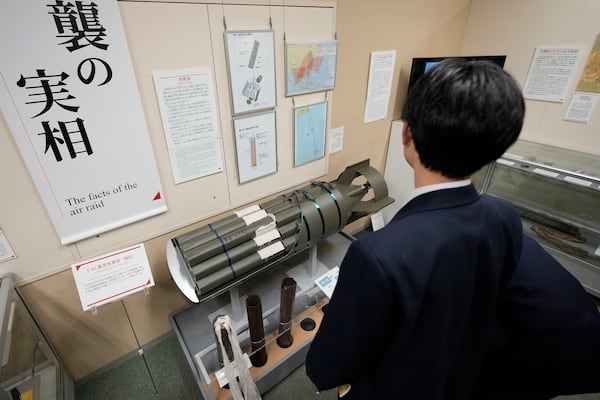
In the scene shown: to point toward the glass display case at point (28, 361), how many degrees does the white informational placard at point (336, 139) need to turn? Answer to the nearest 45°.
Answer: approximately 90° to its right

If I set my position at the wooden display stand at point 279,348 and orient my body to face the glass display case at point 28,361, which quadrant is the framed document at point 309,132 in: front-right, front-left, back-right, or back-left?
back-right

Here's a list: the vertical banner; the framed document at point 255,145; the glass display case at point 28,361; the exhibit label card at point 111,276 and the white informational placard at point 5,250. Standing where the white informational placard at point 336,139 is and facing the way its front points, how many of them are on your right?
5

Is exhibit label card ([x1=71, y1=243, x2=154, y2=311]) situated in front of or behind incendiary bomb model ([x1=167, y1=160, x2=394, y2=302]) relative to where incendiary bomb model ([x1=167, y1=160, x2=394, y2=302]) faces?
in front

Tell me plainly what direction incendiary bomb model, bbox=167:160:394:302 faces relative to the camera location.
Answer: facing the viewer and to the left of the viewer

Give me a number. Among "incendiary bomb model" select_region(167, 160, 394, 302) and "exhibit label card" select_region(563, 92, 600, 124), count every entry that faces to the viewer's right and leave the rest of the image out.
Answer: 0

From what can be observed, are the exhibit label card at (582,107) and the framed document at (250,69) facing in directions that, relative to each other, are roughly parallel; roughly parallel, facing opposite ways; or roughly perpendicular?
roughly perpendicular

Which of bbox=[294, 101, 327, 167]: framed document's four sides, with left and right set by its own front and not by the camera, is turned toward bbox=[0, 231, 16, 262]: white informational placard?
right

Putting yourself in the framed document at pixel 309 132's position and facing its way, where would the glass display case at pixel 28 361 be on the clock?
The glass display case is roughly at 3 o'clock from the framed document.

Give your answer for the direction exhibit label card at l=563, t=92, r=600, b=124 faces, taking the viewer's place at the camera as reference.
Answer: facing the viewer

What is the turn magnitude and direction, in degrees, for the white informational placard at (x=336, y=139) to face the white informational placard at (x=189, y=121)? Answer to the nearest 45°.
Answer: approximately 90° to its right

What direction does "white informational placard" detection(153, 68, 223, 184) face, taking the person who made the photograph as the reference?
facing the viewer and to the right of the viewer

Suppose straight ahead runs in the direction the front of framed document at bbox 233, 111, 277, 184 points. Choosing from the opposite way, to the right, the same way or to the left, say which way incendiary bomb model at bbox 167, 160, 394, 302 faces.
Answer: to the right

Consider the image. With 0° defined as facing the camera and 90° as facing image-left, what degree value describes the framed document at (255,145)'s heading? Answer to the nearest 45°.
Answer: approximately 315°

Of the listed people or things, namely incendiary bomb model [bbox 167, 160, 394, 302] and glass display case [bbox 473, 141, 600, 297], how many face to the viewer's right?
0

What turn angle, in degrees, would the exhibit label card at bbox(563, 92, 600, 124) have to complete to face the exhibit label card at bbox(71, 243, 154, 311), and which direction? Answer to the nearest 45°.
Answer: approximately 45° to its right
